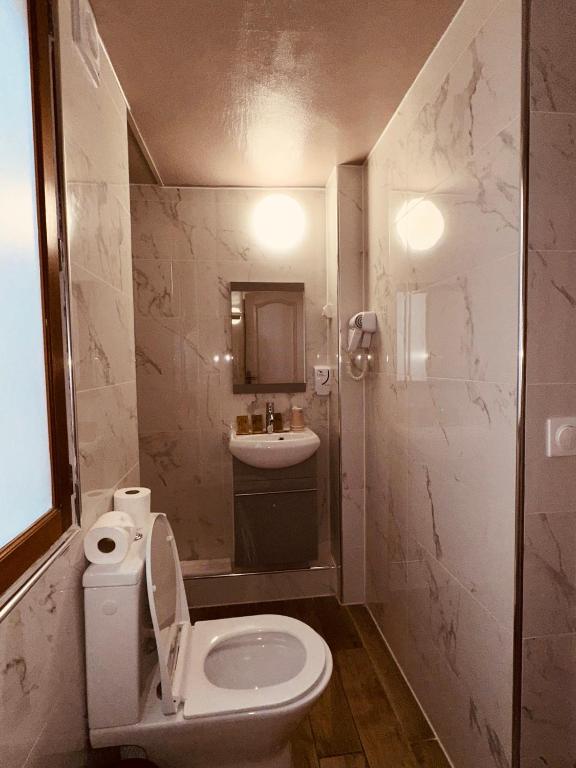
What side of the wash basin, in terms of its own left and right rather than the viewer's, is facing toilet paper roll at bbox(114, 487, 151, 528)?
front

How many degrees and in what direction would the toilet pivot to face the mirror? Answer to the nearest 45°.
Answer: approximately 90° to its left

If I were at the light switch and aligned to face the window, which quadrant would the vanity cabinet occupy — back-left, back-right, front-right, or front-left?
front-right

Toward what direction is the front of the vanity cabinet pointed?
toward the camera

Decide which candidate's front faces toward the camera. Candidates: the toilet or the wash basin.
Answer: the wash basin

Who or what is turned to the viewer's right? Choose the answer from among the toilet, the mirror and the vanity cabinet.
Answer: the toilet

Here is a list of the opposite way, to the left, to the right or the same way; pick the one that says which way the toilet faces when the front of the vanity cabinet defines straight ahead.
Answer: to the left

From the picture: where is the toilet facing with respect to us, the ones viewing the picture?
facing to the right of the viewer

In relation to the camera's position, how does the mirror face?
facing the viewer
